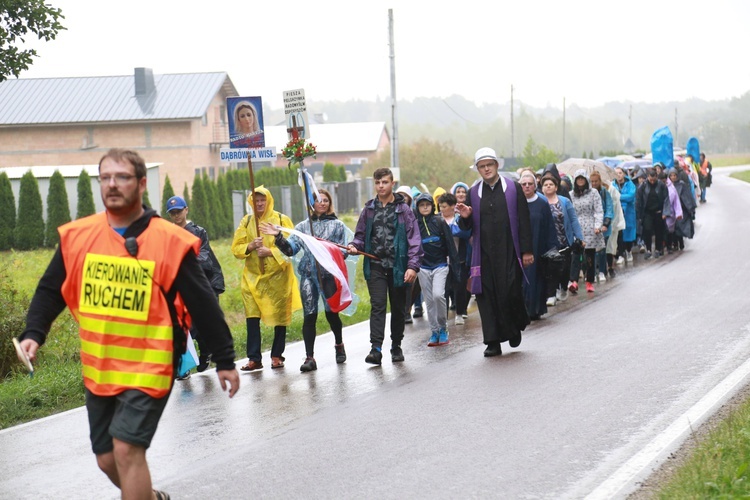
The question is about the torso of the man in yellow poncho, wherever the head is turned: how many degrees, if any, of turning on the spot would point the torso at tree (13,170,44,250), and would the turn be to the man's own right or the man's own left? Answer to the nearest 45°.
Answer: approximately 180°

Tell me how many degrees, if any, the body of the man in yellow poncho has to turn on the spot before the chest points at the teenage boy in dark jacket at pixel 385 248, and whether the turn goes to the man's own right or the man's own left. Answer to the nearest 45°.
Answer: approximately 90° to the man's own left

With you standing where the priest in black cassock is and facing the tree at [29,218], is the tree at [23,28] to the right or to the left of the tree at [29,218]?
left

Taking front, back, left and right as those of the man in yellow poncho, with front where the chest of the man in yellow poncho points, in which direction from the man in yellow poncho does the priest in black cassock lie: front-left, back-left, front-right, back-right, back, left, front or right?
left

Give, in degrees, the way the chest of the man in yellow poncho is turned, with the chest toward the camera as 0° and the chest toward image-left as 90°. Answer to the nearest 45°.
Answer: approximately 0°

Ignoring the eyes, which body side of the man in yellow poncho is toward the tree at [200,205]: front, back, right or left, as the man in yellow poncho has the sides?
back

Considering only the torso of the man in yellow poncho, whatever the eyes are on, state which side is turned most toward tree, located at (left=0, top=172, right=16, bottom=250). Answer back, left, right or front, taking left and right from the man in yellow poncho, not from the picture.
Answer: back
